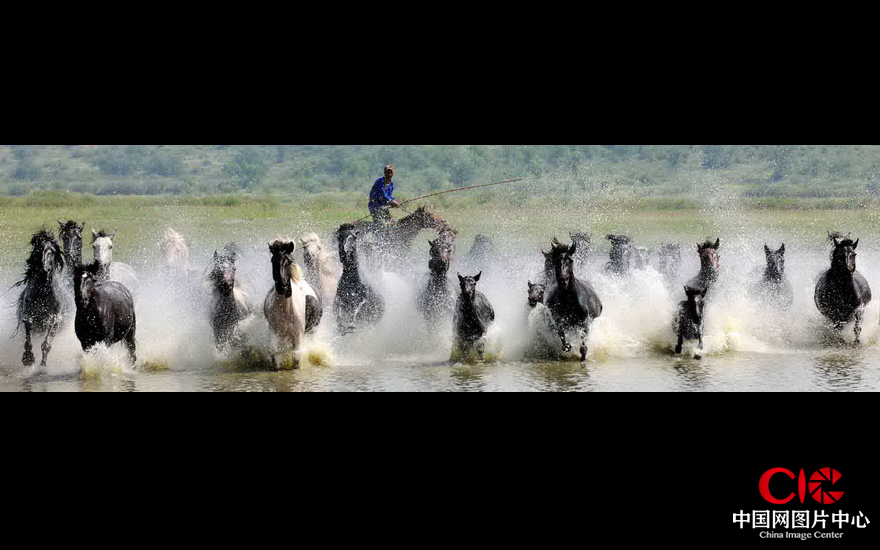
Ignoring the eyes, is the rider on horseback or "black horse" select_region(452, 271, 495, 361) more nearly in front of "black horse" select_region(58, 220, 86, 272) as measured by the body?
the black horse

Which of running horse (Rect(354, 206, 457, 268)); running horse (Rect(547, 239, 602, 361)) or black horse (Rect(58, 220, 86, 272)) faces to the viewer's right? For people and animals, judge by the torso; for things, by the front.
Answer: running horse (Rect(354, 206, 457, 268))

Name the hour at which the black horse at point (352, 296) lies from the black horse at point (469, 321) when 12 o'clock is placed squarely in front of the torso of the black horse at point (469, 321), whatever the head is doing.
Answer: the black horse at point (352, 296) is roughly at 4 o'clock from the black horse at point (469, 321).

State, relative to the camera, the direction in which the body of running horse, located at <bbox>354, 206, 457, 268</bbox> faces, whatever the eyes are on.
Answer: to the viewer's right

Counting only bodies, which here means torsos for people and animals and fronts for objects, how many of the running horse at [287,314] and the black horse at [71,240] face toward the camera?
2

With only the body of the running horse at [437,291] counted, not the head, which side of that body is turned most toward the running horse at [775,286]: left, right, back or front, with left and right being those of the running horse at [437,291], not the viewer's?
left

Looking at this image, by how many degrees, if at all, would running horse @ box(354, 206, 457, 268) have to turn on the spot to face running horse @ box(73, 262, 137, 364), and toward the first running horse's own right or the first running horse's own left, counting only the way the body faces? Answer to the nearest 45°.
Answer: approximately 135° to the first running horse's own right

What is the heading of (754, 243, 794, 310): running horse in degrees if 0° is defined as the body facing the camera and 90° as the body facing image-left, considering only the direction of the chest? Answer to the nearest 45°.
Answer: approximately 0°

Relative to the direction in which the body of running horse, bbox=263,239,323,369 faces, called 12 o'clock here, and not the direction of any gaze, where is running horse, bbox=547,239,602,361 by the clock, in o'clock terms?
running horse, bbox=547,239,602,361 is roughly at 9 o'clock from running horse, bbox=263,239,323,369.
